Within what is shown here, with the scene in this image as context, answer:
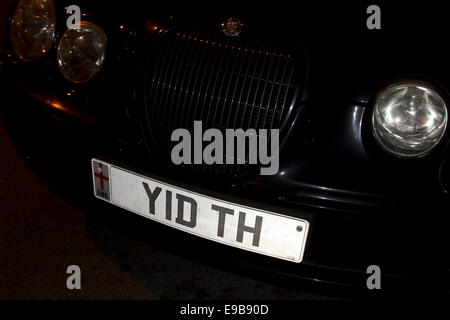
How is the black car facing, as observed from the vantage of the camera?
facing the viewer and to the left of the viewer
